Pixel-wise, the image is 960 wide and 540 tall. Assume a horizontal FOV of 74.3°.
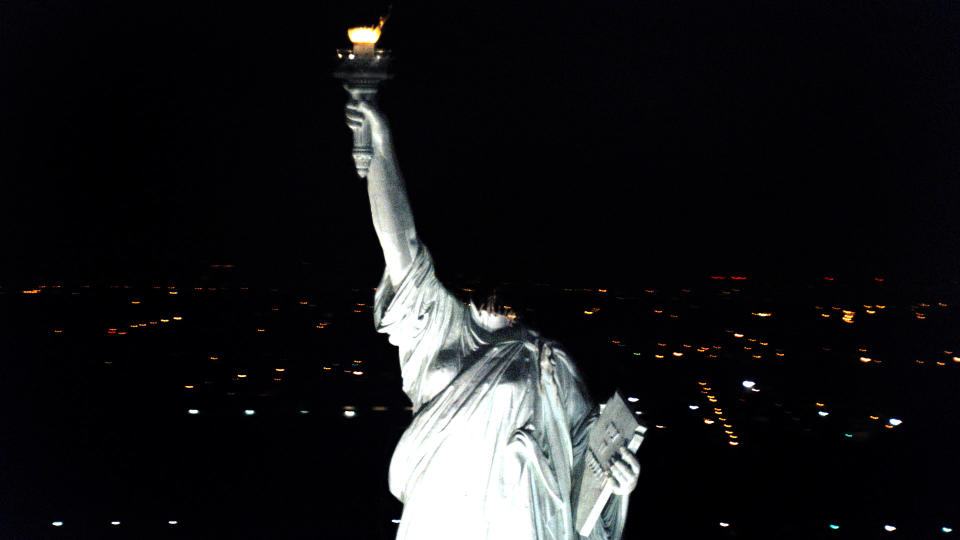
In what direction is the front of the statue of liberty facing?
toward the camera
